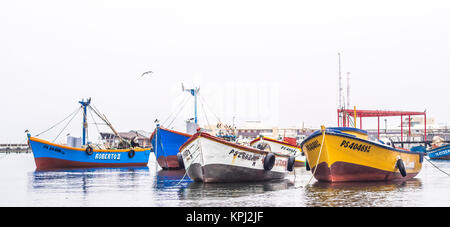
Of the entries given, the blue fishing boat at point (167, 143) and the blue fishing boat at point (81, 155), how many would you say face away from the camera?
0

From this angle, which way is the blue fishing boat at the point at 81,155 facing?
to the viewer's left

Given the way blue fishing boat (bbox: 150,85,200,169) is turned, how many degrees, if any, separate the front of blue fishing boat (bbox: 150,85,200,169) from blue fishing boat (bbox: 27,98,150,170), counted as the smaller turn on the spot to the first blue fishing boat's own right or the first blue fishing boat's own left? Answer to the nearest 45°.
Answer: approximately 90° to the first blue fishing boat's own right

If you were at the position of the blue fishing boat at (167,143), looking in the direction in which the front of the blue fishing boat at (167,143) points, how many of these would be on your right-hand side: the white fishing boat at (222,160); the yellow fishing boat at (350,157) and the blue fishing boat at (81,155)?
1

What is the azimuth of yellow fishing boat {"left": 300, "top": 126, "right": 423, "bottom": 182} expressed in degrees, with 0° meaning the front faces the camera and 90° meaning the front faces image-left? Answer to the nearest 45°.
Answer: approximately 45°

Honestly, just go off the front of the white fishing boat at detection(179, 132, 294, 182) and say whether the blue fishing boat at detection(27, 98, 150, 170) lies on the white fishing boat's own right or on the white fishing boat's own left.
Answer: on the white fishing boat's own right

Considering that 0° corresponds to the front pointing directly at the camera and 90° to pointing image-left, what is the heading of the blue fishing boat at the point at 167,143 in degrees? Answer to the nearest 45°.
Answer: approximately 45°

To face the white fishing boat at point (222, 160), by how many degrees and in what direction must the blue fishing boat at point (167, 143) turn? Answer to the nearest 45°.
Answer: approximately 45° to its left

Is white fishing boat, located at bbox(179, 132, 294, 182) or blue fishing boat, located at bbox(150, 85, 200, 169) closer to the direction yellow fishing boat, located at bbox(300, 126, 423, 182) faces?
the white fishing boat
